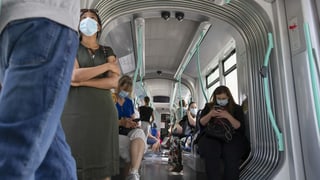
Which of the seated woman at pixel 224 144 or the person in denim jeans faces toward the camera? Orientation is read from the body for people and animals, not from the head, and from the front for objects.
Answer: the seated woman

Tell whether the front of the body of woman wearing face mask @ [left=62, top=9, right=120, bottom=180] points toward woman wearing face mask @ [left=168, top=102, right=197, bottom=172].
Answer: no

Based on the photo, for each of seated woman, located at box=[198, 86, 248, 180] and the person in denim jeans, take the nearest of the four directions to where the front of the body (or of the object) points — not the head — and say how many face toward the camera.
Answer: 1

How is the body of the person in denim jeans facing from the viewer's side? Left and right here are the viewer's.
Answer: facing away from the viewer and to the right of the viewer

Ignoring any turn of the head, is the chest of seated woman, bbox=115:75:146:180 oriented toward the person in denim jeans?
no

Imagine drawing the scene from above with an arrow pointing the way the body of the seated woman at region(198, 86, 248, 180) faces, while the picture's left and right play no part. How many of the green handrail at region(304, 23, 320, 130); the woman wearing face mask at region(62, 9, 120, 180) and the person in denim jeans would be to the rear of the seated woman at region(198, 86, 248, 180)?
0

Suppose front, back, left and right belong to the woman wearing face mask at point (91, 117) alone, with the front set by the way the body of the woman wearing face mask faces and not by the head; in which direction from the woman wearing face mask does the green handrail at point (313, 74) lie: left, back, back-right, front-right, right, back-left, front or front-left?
left

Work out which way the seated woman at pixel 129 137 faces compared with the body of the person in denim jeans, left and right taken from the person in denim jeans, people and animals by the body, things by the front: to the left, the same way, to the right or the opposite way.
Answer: to the right

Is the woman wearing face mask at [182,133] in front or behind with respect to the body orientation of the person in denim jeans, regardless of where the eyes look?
in front

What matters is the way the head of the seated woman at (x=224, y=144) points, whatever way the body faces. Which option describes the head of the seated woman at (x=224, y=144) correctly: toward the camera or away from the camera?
toward the camera

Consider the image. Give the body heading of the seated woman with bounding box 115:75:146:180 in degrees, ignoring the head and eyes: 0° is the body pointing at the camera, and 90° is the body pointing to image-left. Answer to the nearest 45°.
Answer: approximately 315°

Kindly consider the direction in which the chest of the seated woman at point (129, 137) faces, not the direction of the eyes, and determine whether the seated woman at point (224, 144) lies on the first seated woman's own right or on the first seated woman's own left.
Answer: on the first seated woman's own left

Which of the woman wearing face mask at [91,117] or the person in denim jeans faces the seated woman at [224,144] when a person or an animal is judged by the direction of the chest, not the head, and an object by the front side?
the person in denim jeans

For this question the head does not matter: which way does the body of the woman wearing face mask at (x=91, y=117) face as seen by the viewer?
toward the camera

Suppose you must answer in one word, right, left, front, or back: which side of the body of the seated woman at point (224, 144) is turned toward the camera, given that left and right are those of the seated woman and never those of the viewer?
front
